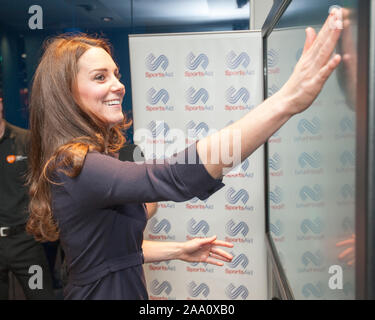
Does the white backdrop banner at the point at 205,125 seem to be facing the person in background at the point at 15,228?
no

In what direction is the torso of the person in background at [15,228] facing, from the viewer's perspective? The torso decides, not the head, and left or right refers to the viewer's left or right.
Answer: facing the viewer

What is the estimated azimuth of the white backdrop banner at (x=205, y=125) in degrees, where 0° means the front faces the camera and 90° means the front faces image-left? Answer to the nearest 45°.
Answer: approximately 0°

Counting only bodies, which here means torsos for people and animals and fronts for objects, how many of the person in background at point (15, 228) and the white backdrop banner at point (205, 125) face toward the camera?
2

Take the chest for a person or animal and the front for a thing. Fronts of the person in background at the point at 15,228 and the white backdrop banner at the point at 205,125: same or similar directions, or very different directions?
same or similar directions

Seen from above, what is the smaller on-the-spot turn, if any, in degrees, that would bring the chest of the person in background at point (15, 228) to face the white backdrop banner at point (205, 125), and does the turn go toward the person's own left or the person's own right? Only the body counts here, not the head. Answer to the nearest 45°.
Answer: approximately 90° to the person's own left
